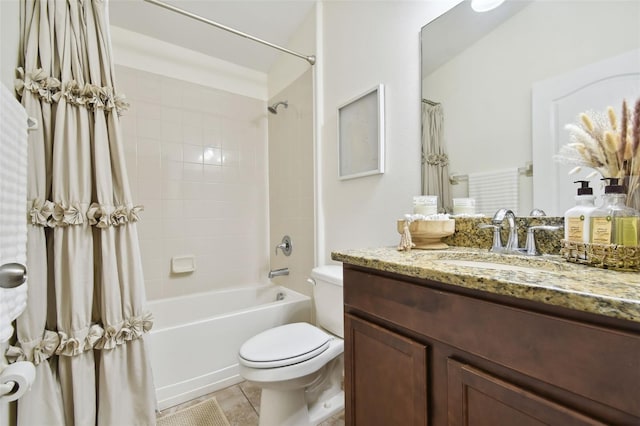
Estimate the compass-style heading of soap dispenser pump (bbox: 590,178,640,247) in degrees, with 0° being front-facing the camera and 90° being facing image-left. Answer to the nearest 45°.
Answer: approximately 45°

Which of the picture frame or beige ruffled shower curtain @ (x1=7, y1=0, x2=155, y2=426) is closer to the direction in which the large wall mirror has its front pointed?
the beige ruffled shower curtain

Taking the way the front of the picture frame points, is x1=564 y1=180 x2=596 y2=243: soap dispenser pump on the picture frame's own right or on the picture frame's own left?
on the picture frame's own left

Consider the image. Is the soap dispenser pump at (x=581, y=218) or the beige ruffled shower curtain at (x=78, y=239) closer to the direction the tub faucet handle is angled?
the beige ruffled shower curtain

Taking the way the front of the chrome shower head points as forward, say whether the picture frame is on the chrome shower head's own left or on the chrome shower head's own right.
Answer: on the chrome shower head's own left

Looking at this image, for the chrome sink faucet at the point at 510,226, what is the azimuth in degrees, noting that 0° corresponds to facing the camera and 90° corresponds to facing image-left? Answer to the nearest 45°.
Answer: approximately 45°
